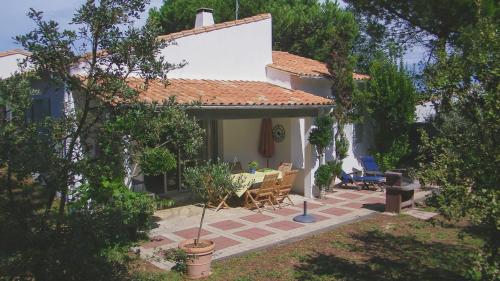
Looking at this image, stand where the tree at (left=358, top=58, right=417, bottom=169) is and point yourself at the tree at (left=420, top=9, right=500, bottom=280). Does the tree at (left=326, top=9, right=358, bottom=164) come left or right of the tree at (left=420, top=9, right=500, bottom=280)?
right

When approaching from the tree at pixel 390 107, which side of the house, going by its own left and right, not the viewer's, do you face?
left

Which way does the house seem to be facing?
toward the camera
